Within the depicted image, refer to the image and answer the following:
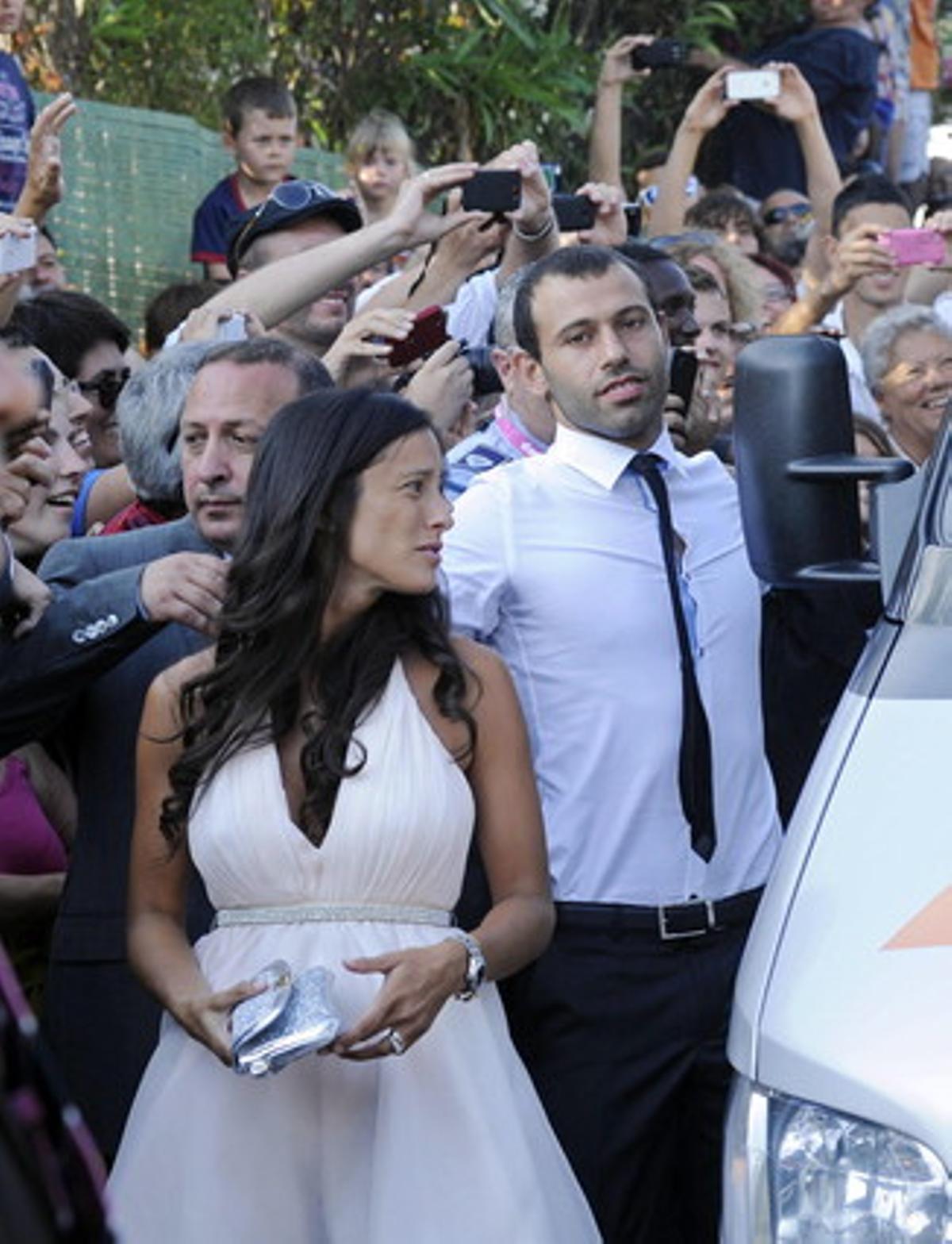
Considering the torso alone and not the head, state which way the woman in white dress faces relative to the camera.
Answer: toward the camera

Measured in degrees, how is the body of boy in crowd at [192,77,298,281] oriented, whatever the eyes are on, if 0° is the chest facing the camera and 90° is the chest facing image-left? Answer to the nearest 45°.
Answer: approximately 315°

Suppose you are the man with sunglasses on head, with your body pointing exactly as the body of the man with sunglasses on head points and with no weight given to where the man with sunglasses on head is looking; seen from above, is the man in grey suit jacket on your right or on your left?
on your right

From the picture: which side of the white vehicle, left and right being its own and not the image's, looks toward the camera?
front

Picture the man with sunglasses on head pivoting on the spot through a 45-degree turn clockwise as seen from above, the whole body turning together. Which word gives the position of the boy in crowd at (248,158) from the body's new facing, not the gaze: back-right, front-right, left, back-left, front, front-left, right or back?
back

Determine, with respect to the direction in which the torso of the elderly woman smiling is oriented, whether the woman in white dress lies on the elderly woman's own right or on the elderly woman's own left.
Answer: on the elderly woman's own right

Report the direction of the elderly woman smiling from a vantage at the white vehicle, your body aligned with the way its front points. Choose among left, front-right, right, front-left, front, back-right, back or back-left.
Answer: back

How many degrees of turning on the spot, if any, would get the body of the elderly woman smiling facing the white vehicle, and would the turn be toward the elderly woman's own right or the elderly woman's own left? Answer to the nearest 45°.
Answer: approximately 45° to the elderly woman's own right

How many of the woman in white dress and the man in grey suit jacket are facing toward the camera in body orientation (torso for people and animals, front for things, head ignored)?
2

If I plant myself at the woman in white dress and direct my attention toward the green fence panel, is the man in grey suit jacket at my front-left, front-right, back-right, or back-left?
front-left

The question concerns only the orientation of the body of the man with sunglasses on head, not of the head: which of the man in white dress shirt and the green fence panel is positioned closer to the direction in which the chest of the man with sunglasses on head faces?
the man in white dress shirt

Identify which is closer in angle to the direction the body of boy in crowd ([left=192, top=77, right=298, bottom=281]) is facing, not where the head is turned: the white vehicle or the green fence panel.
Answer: the white vehicle

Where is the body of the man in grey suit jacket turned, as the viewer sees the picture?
toward the camera
